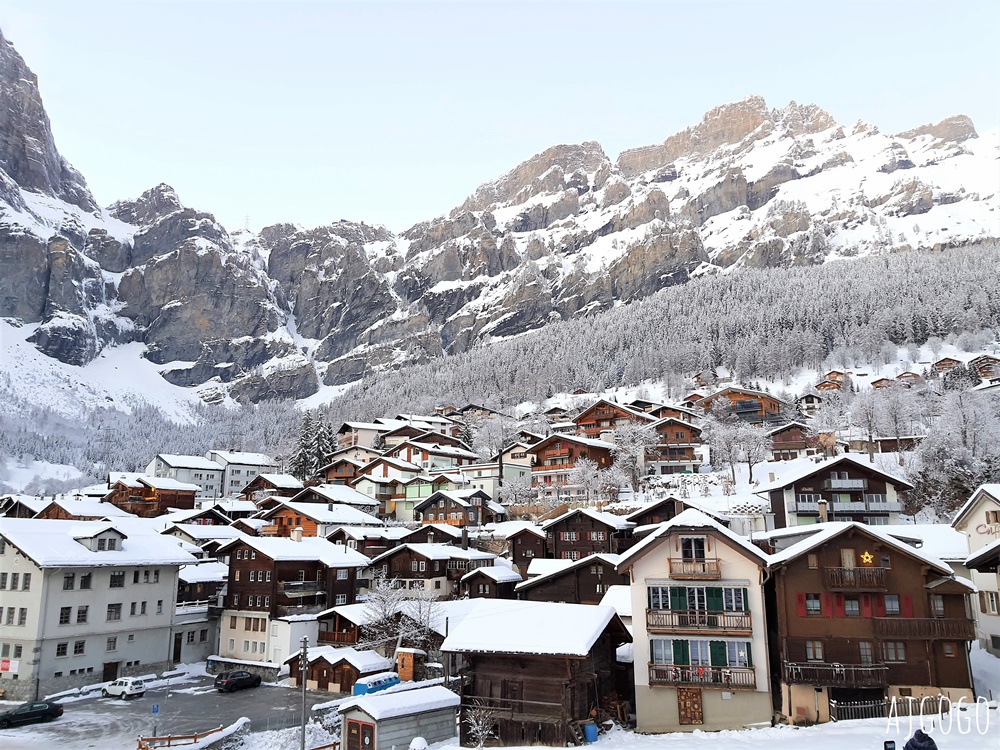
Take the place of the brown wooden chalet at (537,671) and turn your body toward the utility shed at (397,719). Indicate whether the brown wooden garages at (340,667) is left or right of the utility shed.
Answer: right

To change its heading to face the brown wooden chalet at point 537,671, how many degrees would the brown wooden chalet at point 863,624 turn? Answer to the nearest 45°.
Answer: approximately 90° to its right

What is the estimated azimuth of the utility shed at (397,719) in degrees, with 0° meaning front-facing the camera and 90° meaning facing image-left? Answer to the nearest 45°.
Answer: approximately 45°

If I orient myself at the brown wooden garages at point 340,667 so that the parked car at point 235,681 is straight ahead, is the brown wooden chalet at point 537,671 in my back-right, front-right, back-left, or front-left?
back-left

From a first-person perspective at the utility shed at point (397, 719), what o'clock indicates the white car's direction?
The white car is roughly at 3 o'clock from the utility shed.

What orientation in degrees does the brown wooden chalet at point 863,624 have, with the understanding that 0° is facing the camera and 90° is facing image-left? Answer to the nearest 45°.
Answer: approximately 0°

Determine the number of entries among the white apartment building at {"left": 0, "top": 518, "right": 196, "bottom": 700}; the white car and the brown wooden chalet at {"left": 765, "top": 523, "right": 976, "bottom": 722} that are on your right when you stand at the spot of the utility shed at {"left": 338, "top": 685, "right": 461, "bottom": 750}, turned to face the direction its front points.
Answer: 2

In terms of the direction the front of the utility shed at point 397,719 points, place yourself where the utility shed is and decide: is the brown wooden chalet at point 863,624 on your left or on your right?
on your left

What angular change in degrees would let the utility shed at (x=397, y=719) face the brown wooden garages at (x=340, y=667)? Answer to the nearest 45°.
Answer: approximately 135° to its right

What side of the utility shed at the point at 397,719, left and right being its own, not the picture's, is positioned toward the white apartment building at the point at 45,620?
right
